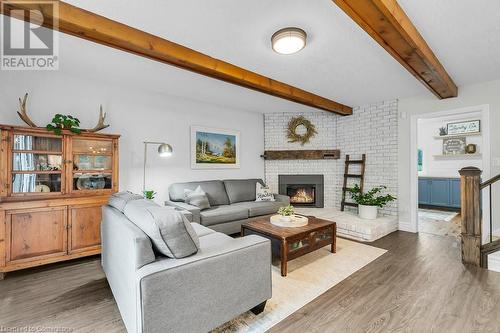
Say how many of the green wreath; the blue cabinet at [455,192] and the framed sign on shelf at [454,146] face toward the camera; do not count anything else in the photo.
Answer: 3

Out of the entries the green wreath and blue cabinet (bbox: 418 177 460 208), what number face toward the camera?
2

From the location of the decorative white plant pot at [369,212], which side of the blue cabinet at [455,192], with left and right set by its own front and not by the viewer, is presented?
front

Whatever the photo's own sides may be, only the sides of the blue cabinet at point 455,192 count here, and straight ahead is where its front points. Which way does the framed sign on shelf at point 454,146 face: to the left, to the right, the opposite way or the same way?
the same way

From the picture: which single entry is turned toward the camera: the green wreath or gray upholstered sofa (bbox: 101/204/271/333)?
the green wreath

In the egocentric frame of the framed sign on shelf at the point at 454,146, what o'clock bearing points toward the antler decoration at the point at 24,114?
The antler decoration is roughly at 1 o'clock from the framed sign on shelf.

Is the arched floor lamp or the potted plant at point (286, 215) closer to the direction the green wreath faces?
the potted plant

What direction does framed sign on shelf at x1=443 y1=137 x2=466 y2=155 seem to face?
toward the camera

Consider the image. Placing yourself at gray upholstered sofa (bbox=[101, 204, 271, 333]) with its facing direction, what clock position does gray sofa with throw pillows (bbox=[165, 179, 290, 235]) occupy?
gray sofa with throw pillows (bbox=[165, 179, 290, 235]) is roughly at 11 o'clock from gray upholstered sofa (bbox=[101, 204, 271, 333]).

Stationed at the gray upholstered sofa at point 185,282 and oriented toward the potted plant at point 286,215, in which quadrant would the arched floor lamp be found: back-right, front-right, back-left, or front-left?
front-left

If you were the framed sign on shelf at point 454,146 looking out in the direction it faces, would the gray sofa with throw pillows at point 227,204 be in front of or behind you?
in front

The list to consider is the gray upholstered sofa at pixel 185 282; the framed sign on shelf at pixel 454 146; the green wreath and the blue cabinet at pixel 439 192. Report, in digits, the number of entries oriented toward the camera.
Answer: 3

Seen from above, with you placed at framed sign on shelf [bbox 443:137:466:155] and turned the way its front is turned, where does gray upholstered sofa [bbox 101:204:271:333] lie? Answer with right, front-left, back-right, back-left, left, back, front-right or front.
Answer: front

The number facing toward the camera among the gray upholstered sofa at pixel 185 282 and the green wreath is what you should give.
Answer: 1

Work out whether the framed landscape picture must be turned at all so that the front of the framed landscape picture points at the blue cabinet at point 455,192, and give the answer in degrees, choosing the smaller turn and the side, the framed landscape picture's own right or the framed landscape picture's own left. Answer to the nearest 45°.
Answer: approximately 45° to the framed landscape picture's own left
